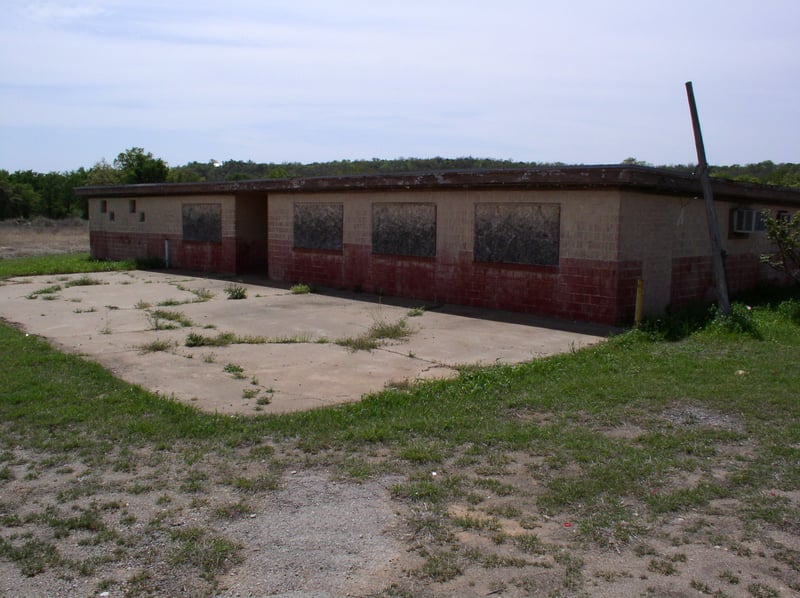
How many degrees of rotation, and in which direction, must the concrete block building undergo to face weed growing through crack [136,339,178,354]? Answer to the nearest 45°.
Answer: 0° — it already faces it

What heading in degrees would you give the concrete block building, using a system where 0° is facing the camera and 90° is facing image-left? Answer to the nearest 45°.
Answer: approximately 45°

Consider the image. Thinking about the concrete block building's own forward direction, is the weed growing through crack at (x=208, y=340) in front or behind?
in front

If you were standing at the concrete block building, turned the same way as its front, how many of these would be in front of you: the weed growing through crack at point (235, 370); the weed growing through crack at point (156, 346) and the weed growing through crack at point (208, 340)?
3

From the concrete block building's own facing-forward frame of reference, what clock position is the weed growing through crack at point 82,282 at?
The weed growing through crack is roughly at 2 o'clock from the concrete block building.

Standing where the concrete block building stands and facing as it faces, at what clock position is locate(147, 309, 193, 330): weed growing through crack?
The weed growing through crack is roughly at 1 o'clock from the concrete block building.

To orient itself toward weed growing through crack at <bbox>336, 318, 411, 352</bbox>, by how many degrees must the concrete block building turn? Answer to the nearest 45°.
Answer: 0° — it already faces it

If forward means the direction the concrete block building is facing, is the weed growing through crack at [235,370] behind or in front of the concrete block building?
in front
